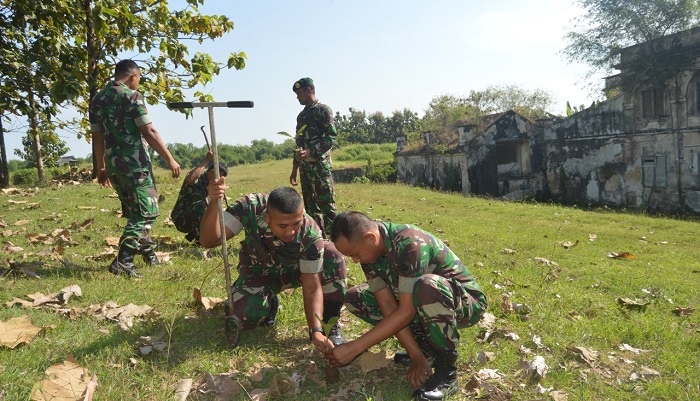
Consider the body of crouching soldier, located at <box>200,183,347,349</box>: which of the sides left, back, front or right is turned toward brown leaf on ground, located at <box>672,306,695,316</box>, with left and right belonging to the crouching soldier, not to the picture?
left

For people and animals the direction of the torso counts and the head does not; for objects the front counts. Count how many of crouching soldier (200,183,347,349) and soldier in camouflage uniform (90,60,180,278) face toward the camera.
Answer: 1

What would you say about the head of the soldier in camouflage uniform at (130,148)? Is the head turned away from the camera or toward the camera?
away from the camera

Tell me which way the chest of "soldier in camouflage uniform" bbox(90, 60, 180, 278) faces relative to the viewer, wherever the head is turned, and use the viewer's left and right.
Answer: facing away from the viewer and to the right of the viewer

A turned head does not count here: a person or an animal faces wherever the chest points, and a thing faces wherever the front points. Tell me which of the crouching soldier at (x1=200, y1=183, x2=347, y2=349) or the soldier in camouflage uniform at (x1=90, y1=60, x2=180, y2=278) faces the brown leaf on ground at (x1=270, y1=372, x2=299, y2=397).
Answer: the crouching soldier

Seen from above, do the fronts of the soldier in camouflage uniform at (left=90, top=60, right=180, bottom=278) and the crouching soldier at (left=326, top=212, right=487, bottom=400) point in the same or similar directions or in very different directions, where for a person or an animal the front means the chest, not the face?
very different directions

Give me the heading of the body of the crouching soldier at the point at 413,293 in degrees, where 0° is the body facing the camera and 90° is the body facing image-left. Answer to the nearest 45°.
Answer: approximately 45°

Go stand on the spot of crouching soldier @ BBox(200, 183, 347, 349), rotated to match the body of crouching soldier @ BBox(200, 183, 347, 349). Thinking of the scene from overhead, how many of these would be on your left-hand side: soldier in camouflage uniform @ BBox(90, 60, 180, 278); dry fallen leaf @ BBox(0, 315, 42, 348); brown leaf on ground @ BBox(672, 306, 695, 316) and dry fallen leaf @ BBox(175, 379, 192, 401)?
1

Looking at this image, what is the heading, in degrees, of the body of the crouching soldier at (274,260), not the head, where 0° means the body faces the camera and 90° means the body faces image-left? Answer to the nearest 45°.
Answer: approximately 0°
